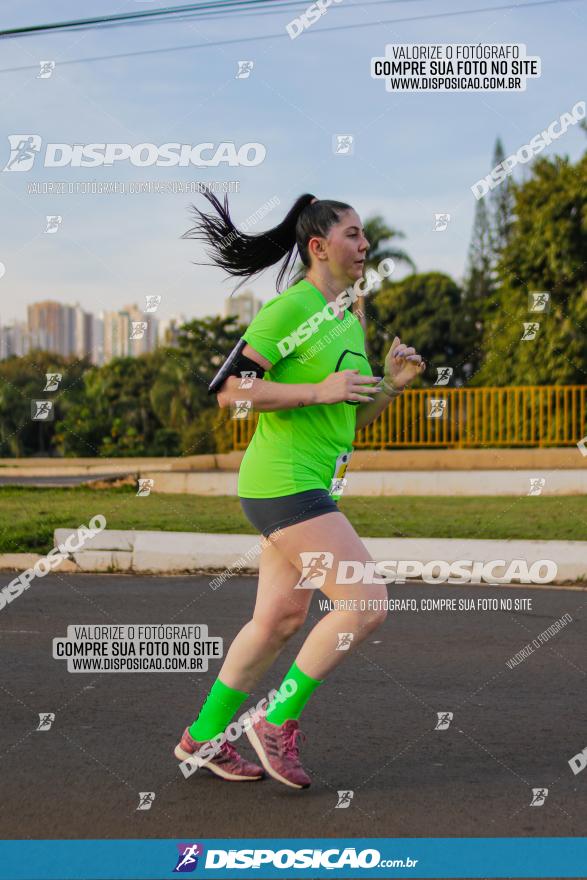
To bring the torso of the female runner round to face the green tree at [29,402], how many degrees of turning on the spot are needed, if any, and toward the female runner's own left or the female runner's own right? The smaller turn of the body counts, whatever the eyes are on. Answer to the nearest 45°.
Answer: approximately 90° to the female runner's own left

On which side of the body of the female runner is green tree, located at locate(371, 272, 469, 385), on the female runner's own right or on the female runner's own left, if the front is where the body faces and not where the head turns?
on the female runner's own left

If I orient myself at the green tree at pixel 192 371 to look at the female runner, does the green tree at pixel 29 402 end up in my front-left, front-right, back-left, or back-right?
back-right

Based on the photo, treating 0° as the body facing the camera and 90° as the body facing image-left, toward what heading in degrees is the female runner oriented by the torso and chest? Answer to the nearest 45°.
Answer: approximately 270°

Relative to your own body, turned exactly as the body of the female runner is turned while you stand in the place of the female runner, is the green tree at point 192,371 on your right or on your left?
on your left

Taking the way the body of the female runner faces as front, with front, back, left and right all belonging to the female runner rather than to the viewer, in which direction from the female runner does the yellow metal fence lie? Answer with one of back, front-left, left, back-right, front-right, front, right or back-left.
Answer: left

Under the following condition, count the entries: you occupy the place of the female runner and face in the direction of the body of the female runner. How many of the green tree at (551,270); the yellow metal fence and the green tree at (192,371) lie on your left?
3

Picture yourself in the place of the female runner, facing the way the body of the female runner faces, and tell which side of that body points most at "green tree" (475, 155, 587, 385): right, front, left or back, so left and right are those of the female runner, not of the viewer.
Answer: left
